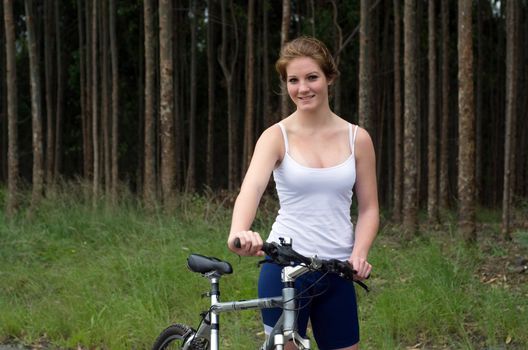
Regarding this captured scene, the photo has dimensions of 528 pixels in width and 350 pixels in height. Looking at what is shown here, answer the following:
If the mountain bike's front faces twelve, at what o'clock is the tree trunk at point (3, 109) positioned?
The tree trunk is roughly at 7 o'clock from the mountain bike.

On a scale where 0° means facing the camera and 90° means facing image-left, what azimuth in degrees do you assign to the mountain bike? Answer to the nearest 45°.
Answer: approximately 315°

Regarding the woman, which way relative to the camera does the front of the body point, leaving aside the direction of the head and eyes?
toward the camera
